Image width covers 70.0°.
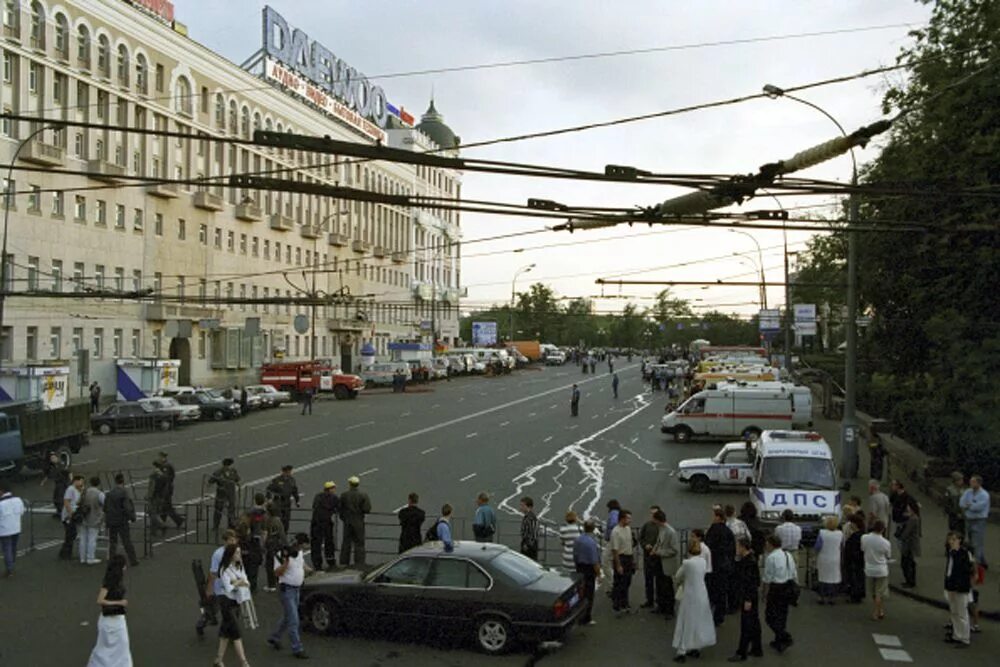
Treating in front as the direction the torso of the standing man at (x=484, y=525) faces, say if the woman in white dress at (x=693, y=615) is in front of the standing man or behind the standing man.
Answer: behind

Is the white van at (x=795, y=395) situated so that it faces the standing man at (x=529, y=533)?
no

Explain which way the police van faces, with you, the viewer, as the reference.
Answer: facing the viewer

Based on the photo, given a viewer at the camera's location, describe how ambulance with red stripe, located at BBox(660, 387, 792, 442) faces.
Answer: facing to the left of the viewer

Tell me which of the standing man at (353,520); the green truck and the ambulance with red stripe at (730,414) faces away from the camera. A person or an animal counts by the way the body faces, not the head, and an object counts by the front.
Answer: the standing man

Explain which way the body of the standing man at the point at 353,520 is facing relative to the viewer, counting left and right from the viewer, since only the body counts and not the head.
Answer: facing away from the viewer

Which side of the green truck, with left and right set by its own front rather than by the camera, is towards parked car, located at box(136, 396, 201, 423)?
back

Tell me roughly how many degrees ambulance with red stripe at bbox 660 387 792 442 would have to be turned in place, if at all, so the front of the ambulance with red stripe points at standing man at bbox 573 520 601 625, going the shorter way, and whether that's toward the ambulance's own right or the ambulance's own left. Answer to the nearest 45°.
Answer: approximately 90° to the ambulance's own left

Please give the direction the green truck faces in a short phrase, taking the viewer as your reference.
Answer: facing the viewer and to the left of the viewer

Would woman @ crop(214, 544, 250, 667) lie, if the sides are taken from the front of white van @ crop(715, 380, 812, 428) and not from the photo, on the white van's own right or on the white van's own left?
on the white van's own left

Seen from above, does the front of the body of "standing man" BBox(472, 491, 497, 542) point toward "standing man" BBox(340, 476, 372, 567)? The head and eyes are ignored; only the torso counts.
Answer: no

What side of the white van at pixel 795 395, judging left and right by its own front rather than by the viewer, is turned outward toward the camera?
left

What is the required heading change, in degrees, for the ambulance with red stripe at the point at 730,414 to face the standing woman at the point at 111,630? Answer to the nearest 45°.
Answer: approximately 90° to its left
